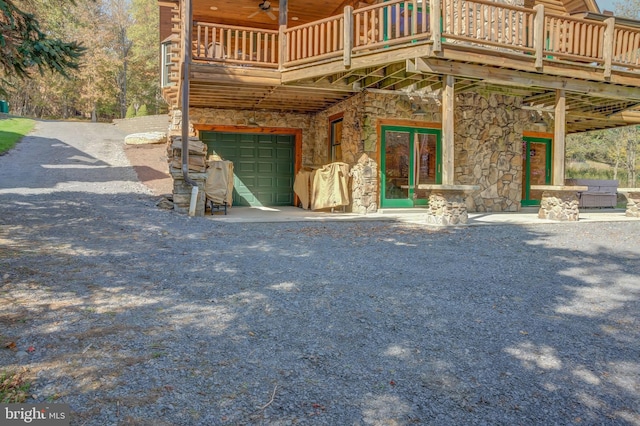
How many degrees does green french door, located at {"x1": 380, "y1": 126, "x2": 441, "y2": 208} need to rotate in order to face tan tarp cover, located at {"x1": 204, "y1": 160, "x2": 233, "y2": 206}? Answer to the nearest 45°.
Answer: approximately 45° to its right

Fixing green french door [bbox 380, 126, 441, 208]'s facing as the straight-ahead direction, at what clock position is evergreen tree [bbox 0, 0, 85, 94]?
The evergreen tree is roughly at 3 o'clock from the green french door.

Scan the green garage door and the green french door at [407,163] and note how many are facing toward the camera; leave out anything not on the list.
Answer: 2

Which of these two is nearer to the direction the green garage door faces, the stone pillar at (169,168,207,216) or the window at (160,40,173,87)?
the stone pillar

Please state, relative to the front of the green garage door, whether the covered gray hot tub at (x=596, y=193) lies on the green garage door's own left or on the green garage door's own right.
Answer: on the green garage door's own left

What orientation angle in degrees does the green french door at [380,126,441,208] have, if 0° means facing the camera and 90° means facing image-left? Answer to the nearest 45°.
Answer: approximately 0°

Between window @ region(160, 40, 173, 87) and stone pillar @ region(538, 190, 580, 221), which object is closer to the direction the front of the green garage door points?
the stone pillar

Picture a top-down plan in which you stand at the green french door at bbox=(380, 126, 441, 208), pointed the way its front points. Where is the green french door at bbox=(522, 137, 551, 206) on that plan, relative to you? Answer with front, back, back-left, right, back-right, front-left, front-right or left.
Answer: back-left

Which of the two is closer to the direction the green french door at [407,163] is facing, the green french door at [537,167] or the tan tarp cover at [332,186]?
the tan tarp cover

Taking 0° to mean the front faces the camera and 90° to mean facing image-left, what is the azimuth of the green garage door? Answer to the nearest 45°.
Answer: approximately 0°

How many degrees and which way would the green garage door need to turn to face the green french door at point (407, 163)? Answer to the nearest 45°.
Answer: approximately 45° to its left
